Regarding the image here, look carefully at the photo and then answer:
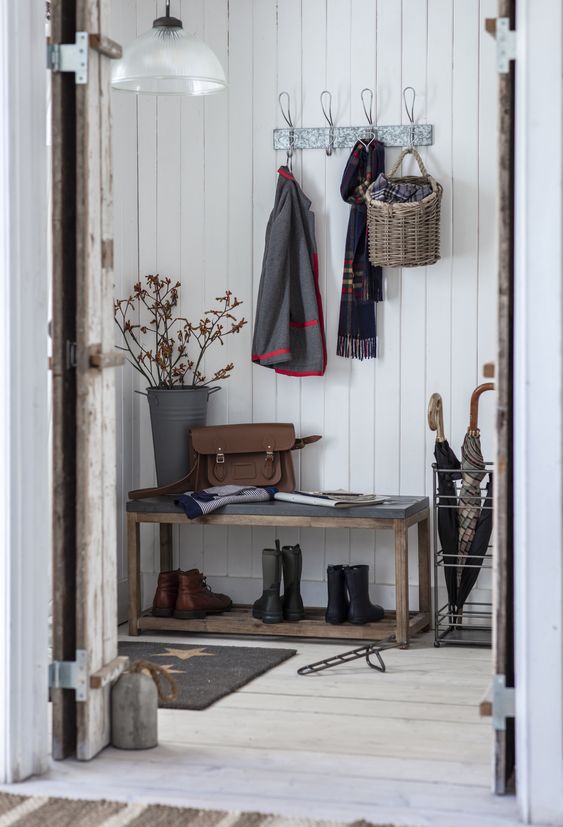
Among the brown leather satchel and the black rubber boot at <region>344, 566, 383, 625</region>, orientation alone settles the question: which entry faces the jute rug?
the brown leather satchel

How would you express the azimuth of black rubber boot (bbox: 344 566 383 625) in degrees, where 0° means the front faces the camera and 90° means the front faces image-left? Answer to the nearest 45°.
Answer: approximately 270°

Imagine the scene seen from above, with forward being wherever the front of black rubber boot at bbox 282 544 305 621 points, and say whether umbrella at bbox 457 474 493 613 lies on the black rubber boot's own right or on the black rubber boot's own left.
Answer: on the black rubber boot's own left

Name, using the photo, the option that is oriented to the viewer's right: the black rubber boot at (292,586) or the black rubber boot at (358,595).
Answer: the black rubber boot at (358,595)

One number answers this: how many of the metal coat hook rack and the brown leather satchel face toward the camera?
2

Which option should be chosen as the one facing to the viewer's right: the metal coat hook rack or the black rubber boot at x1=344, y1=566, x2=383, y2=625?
the black rubber boot
